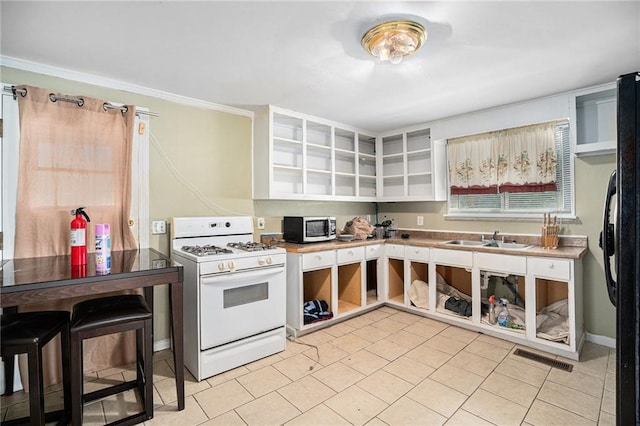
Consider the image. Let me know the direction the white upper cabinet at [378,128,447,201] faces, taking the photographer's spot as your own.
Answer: facing the viewer and to the left of the viewer

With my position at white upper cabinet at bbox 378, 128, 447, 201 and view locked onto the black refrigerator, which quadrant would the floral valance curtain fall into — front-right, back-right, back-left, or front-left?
front-left

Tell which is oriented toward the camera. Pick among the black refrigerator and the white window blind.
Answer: the white window blind

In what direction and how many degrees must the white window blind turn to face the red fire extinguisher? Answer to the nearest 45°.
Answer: approximately 45° to its right

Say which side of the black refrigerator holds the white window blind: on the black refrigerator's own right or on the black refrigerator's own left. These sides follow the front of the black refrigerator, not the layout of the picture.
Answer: on the black refrigerator's own right

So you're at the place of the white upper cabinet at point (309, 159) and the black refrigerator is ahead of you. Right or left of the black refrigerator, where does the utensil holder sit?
left

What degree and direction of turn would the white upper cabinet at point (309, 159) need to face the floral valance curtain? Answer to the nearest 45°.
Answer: approximately 45° to its left

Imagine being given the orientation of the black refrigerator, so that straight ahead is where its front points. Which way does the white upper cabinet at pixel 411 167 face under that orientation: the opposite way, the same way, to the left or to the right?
to the left

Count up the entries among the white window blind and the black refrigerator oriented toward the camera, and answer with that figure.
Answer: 1

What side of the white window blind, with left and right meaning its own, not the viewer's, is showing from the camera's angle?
front

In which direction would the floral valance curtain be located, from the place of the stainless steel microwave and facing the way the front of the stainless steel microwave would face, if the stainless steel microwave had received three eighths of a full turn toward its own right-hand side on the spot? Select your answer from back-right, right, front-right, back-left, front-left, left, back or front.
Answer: back

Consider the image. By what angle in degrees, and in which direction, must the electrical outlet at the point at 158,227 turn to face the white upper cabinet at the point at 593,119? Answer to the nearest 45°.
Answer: approximately 45° to its left

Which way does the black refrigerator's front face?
to the viewer's left

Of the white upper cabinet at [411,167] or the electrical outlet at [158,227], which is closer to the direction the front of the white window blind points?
the electrical outlet

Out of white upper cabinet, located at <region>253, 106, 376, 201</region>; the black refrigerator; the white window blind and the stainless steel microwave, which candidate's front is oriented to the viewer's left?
the black refrigerator
